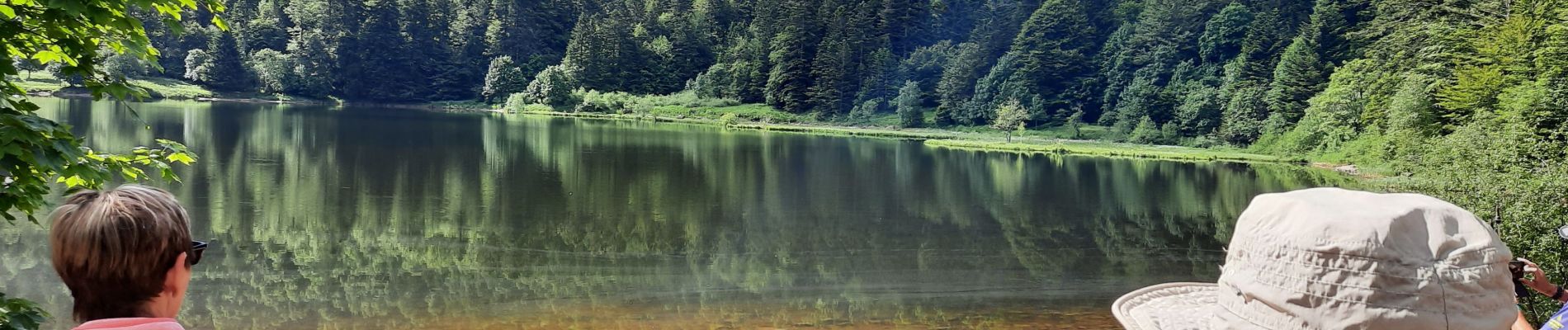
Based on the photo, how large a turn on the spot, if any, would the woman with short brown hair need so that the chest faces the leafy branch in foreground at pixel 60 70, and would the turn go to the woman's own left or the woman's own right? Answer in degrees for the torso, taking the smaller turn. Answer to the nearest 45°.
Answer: approximately 45° to the woman's own left

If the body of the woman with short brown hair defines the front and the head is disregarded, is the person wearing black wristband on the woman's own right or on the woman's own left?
on the woman's own right

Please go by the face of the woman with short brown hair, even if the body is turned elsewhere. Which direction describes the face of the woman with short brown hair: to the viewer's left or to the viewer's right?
to the viewer's right

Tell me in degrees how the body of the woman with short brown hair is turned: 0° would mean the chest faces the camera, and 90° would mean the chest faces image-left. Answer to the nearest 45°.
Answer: approximately 225°
